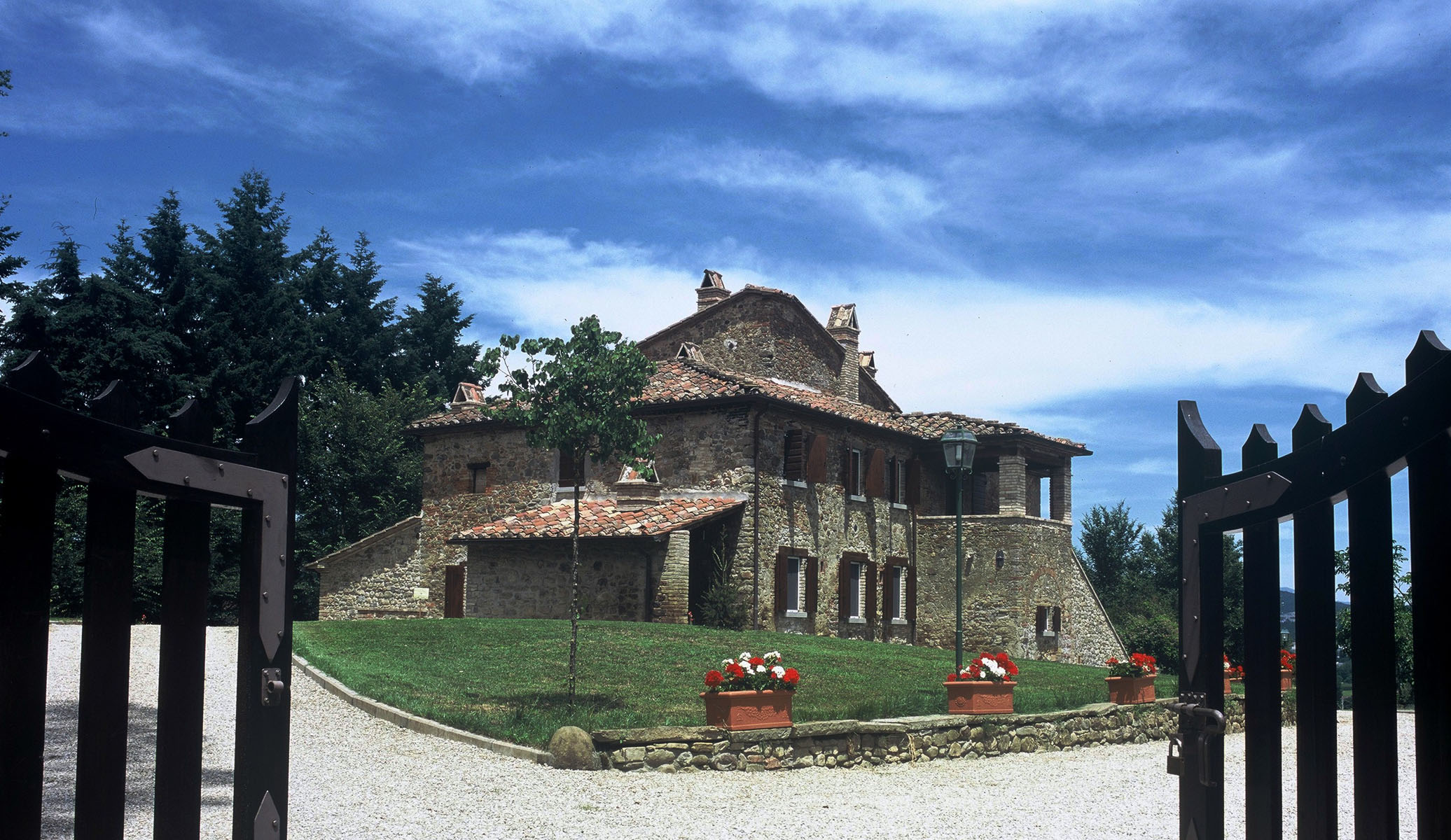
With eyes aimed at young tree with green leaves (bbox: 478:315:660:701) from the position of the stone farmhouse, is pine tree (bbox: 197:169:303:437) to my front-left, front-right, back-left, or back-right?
back-right

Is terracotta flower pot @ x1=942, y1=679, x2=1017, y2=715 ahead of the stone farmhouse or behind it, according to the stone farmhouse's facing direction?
ahead
